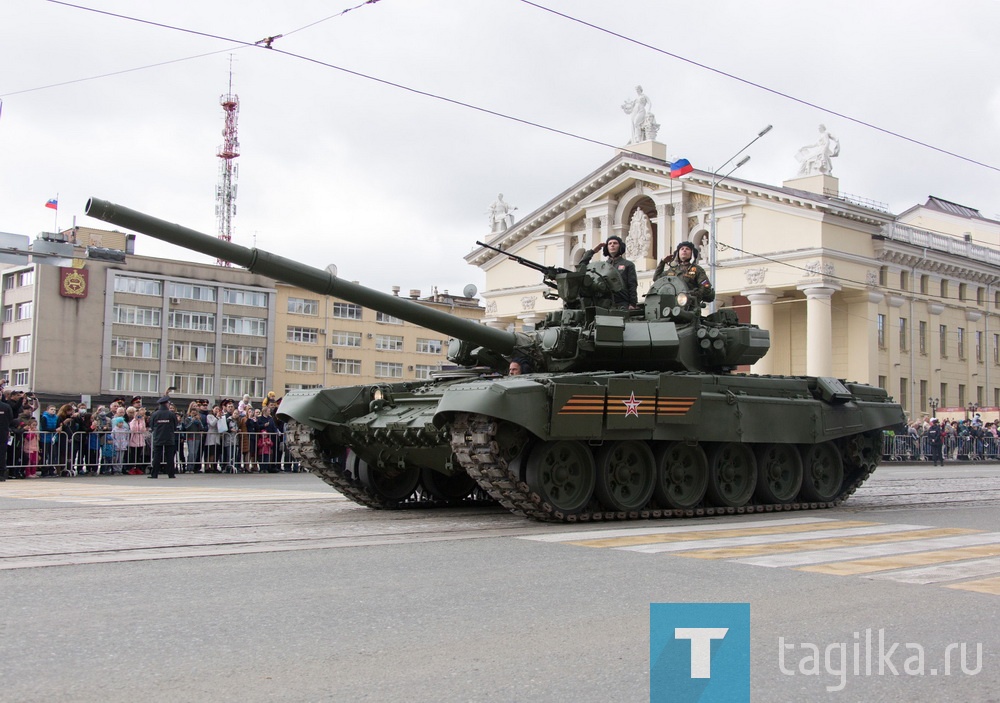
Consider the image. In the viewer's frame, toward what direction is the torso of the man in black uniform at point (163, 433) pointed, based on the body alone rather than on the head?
away from the camera

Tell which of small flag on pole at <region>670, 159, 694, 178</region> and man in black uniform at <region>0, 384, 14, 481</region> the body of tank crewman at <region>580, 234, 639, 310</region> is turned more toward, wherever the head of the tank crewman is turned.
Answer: the man in black uniform

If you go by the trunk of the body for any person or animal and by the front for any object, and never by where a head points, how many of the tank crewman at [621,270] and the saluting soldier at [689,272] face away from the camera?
0

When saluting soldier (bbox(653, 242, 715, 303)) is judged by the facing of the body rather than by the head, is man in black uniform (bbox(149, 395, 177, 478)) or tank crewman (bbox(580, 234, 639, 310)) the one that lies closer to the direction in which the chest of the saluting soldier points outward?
the tank crewman

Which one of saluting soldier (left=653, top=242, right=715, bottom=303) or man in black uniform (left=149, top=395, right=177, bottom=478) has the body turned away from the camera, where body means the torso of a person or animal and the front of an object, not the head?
the man in black uniform

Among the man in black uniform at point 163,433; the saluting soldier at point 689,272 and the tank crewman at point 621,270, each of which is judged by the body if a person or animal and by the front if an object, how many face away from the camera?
1

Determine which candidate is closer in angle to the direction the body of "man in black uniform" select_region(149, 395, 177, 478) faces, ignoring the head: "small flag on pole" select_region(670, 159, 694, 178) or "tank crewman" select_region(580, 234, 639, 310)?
the small flag on pole

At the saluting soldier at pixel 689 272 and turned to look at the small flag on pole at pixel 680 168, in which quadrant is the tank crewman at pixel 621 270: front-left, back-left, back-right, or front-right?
front-left

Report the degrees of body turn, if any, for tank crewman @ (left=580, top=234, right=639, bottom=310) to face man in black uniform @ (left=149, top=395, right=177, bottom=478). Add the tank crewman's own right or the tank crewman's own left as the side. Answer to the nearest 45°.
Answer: approximately 90° to the tank crewman's own right
